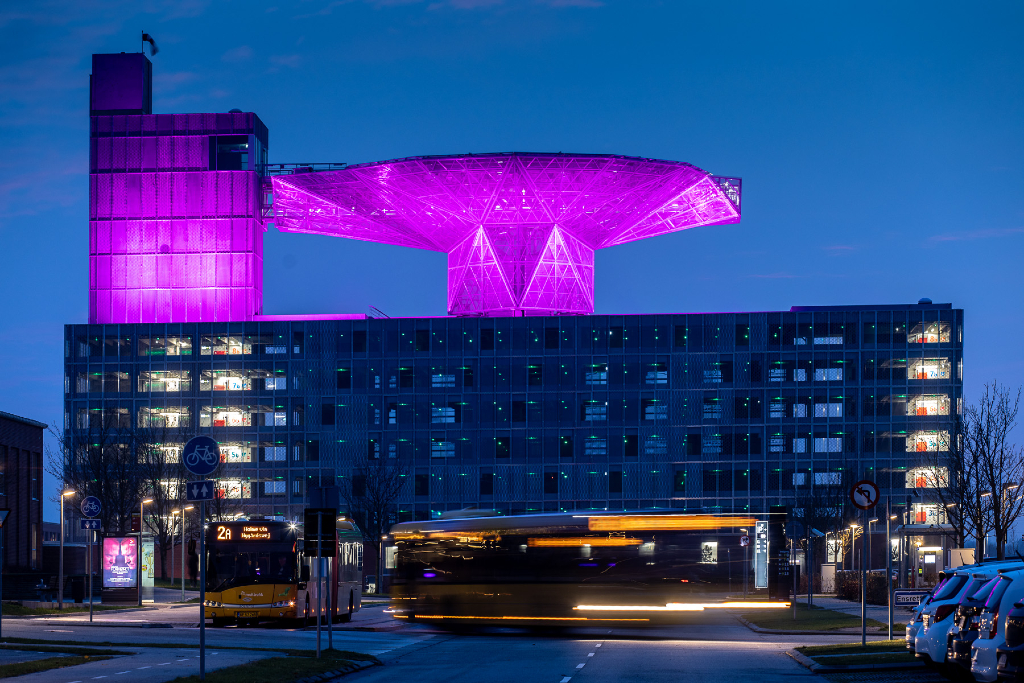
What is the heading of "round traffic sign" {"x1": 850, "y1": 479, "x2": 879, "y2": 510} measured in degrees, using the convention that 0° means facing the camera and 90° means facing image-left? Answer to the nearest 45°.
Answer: approximately 0°

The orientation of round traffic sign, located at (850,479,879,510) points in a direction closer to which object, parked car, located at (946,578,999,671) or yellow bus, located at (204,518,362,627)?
the parked car

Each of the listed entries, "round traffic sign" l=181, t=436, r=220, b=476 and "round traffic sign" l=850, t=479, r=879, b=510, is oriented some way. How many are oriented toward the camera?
2
